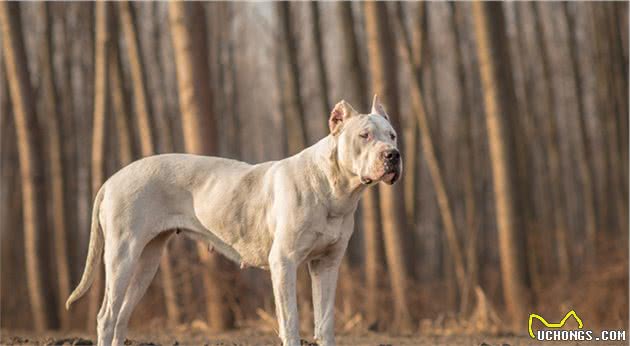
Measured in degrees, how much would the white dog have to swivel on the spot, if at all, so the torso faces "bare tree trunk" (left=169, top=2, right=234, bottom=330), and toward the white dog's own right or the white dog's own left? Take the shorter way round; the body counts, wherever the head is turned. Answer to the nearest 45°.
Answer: approximately 90° to the white dog's own left

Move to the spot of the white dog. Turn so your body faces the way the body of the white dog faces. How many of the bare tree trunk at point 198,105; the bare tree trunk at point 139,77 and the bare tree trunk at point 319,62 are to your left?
3

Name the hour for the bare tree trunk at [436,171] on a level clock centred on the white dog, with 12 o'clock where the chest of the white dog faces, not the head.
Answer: The bare tree trunk is roughly at 10 o'clock from the white dog.

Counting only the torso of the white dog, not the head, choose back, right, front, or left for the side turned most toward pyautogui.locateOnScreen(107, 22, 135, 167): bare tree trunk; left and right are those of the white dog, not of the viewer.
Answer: left

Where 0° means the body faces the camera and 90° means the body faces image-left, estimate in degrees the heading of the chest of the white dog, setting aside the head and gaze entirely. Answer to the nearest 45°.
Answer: approximately 270°

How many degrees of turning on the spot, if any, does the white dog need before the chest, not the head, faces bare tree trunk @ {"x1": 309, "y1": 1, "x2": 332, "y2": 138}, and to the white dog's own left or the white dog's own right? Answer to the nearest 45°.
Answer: approximately 90° to the white dog's own left

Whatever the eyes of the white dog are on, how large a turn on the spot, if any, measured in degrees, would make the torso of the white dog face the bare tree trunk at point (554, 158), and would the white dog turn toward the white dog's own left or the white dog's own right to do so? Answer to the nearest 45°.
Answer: approximately 45° to the white dog's own left

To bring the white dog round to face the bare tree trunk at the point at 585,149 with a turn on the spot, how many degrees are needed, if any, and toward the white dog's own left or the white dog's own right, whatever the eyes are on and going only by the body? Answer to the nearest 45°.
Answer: approximately 45° to the white dog's own left

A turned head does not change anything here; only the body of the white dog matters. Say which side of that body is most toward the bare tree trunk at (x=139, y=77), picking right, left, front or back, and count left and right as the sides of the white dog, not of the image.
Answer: left
